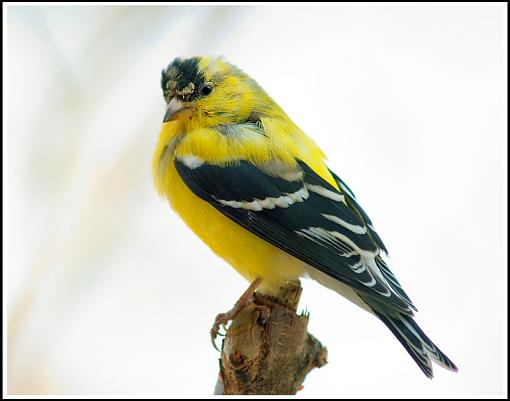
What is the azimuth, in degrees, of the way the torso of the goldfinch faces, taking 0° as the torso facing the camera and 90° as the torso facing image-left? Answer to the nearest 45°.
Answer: approximately 90°
